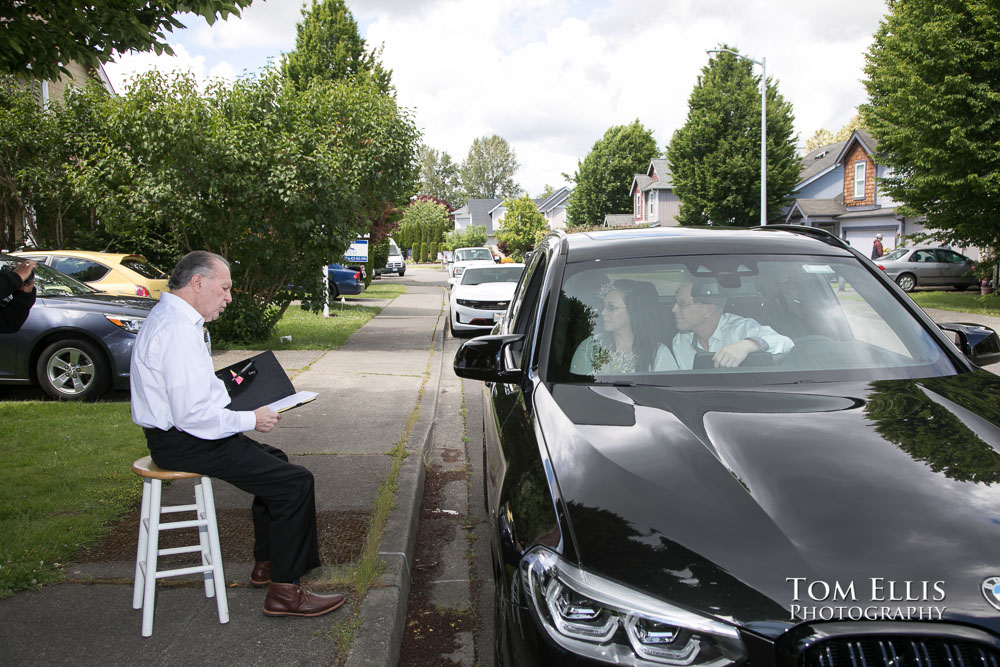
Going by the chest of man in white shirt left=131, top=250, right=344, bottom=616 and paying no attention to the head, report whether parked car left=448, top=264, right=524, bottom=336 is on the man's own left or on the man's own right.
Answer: on the man's own left

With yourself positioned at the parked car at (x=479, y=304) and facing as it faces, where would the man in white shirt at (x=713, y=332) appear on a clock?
The man in white shirt is roughly at 12 o'clock from the parked car.

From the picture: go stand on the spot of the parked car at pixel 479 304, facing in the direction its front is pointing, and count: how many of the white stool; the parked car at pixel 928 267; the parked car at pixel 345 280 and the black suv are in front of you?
2

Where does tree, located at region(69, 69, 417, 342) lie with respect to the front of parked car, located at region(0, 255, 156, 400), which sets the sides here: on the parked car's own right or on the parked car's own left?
on the parked car's own left

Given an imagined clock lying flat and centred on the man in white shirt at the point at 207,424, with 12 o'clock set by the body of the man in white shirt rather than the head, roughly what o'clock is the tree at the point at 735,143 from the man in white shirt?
The tree is roughly at 10 o'clock from the man in white shirt.

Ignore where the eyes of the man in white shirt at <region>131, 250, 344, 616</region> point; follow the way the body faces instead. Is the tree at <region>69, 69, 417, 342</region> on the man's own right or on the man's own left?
on the man's own left

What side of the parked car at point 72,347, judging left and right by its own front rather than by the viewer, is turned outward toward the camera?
right

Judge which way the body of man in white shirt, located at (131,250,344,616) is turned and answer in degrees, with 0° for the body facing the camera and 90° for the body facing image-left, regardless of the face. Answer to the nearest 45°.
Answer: approximately 270°

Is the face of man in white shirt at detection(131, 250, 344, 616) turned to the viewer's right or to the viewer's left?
to the viewer's right
